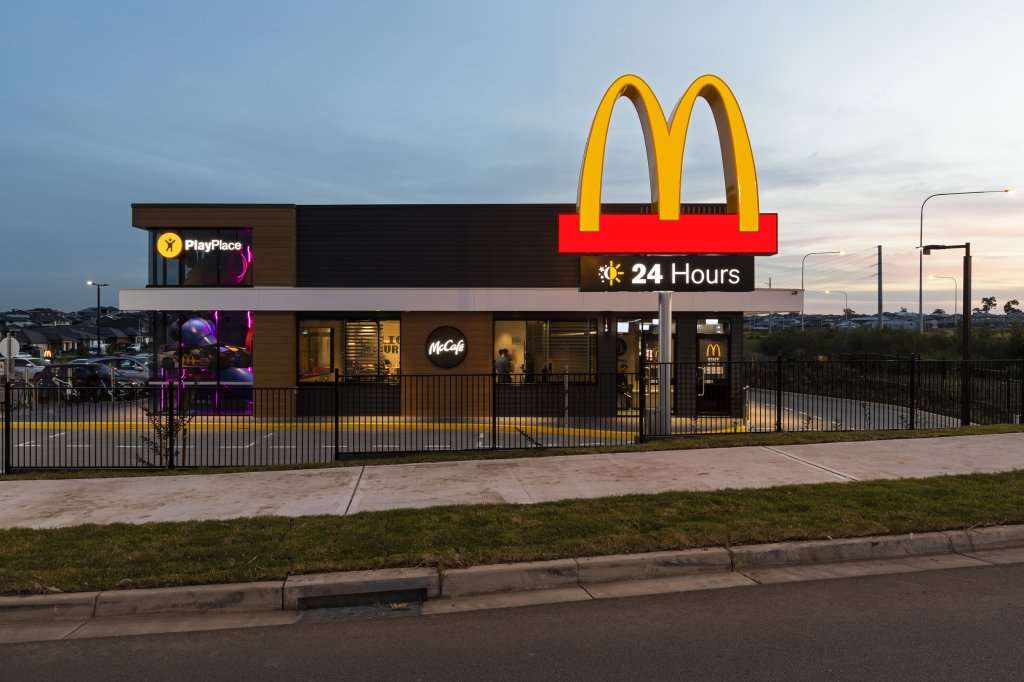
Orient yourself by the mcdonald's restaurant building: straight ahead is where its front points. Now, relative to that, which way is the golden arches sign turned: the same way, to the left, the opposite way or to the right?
the same way

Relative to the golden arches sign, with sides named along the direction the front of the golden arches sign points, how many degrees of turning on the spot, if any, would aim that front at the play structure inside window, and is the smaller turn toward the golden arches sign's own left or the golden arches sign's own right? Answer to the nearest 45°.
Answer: approximately 90° to the golden arches sign's own right

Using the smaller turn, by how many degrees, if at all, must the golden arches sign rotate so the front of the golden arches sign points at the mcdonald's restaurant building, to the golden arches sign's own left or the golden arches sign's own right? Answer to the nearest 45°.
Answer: approximately 135° to the golden arches sign's own right

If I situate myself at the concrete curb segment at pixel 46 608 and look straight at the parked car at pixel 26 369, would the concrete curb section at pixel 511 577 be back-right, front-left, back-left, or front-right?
back-right

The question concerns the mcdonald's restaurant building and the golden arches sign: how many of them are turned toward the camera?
2

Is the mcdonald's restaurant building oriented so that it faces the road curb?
yes

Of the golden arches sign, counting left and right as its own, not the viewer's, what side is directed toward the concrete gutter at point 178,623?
front

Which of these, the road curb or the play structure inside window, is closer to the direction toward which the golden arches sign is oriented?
the road curb

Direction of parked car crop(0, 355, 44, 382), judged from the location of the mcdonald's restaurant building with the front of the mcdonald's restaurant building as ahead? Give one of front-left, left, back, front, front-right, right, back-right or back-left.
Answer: back-right

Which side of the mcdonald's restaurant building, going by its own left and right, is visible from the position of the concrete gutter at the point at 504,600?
front

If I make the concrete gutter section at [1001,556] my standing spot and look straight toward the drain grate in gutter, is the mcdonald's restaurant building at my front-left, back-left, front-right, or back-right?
front-right

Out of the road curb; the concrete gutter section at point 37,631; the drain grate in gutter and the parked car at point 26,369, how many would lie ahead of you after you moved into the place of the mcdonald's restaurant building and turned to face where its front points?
3

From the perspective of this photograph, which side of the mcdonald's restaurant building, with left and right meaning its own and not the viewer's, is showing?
front

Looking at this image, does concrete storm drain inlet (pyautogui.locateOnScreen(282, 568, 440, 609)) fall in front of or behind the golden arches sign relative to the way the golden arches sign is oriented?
in front

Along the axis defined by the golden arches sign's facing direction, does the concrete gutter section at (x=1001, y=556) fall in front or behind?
in front

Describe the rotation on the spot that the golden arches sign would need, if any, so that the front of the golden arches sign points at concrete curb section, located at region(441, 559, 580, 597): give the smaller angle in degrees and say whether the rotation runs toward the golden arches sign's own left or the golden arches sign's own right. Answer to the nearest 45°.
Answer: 0° — it already faces it

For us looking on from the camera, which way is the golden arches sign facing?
facing the viewer

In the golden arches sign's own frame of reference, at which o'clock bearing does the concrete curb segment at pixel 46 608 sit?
The concrete curb segment is roughly at 1 o'clock from the golden arches sign.
